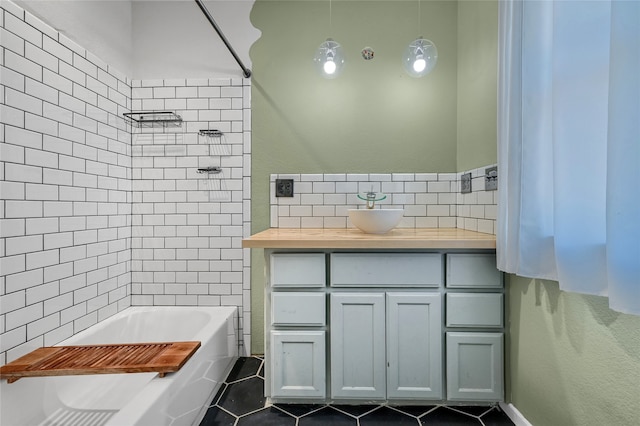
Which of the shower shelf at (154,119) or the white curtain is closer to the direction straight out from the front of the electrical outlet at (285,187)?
the white curtain

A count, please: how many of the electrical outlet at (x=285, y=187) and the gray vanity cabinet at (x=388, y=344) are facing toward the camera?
2

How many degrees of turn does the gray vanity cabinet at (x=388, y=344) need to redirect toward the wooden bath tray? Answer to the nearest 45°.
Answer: approximately 90° to its right

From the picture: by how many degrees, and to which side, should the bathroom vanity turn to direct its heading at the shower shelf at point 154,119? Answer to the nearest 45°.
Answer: approximately 90° to its right
